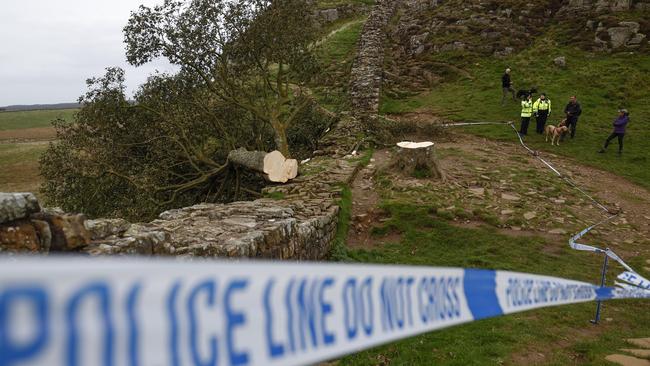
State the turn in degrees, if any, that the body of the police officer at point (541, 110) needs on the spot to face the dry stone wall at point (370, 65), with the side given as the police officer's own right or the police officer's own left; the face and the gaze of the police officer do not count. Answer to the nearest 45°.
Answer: approximately 135° to the police officer's own right

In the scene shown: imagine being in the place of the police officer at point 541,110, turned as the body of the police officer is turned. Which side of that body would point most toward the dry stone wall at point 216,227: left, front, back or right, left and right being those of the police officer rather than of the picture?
front

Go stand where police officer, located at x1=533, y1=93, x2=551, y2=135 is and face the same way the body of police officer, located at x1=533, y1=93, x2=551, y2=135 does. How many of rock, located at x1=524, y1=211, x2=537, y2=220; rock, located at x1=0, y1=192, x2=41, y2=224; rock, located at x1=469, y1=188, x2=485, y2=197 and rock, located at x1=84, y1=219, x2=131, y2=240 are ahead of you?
4

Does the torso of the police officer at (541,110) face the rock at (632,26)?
no

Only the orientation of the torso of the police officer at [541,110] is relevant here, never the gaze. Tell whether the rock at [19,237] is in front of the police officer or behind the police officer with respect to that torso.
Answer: in front

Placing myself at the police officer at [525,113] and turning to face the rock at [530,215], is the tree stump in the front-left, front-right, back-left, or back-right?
front-right

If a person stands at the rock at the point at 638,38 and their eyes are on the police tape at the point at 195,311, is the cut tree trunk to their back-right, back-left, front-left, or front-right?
front-right

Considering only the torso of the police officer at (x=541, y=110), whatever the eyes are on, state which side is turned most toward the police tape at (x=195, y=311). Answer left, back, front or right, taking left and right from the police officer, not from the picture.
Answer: front

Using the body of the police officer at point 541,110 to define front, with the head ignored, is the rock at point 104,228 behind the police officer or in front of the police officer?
in front

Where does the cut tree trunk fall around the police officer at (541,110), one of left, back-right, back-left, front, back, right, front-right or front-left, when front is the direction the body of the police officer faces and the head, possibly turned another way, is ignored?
front-right

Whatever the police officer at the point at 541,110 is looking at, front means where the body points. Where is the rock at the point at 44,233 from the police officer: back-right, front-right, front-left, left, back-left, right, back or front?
front

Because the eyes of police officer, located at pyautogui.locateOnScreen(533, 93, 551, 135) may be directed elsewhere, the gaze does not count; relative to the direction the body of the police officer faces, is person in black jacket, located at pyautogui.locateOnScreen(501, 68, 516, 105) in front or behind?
behind

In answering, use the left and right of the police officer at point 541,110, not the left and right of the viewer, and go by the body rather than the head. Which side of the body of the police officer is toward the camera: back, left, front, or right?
front

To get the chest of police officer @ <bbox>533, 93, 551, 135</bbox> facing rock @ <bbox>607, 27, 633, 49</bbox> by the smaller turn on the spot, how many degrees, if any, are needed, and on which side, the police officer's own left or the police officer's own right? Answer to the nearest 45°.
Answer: approximately 180°

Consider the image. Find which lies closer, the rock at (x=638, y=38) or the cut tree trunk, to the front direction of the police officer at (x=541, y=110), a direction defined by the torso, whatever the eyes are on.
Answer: the cut tree trunk

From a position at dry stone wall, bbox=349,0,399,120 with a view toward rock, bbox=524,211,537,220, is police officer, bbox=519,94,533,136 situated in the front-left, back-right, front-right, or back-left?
front-left

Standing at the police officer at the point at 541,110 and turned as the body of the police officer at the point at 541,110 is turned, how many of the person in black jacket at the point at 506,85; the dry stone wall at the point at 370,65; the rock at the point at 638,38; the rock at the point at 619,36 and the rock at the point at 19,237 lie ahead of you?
1
